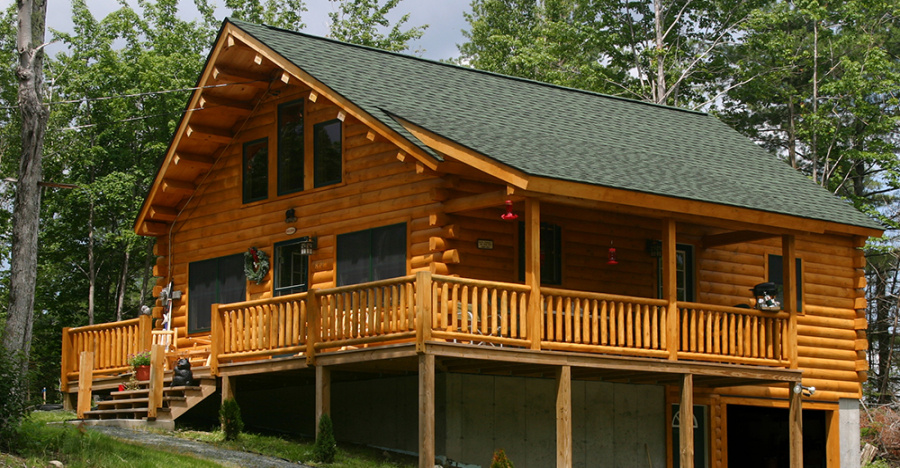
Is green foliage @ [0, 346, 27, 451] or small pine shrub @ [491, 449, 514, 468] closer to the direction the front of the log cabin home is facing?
the green foliage

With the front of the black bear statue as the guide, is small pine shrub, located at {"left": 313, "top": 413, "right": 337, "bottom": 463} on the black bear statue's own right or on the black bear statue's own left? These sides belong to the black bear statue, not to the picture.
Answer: on the black bear statue's own left

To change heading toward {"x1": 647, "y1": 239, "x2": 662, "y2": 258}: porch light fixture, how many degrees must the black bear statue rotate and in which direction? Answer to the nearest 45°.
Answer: approximately 135° to its left

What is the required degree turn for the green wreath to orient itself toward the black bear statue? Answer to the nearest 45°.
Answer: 0° — it already faces it

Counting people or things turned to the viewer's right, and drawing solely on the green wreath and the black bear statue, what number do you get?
0

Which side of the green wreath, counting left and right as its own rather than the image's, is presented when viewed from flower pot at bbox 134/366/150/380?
front

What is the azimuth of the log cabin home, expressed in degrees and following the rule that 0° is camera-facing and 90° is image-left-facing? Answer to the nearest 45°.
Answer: approximately 45°

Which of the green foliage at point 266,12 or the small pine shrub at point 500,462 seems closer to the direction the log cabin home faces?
the small pine shrub

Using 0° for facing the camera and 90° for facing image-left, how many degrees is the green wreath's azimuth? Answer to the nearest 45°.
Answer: approximately 45°

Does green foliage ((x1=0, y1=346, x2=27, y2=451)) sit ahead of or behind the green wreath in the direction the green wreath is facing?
ahead
